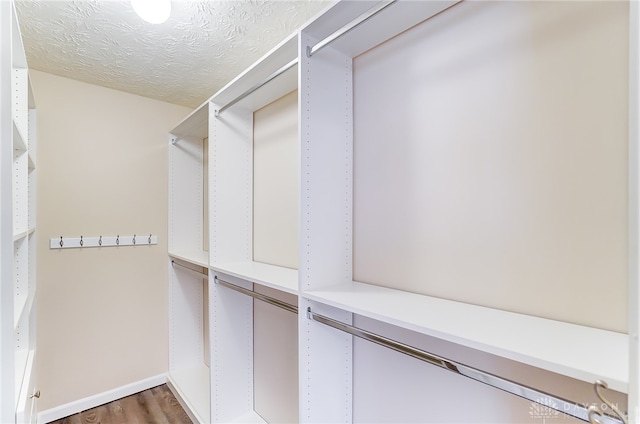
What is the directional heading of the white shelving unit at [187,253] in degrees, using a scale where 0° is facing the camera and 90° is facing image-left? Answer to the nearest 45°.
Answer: approximately 90°

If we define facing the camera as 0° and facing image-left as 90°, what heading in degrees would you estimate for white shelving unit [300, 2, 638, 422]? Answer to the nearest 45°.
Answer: approximately 45°

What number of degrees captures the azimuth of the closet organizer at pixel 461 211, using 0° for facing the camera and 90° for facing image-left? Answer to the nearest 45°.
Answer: approximately 45°

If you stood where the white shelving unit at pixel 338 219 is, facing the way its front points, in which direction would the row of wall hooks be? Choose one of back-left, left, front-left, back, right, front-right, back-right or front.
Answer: front-right

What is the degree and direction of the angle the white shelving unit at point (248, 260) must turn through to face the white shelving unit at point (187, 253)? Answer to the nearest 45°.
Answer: approximately 90° to its right

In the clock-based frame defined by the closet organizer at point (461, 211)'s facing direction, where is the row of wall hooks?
The row of wall hooks is roughly at 2 o'clock from the closet organizer.

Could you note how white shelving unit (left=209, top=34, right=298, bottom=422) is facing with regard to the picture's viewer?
facing the viewer and to the left of the viewer
